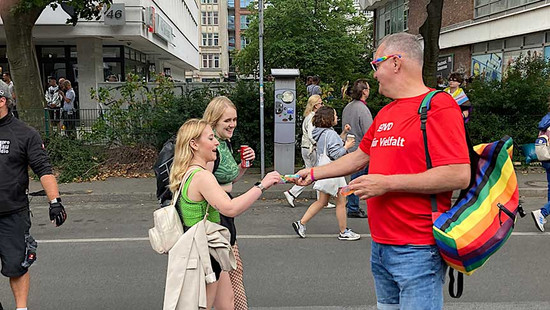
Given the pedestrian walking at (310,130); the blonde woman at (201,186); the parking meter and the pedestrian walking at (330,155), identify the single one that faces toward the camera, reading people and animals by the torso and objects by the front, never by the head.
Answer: the parking meter

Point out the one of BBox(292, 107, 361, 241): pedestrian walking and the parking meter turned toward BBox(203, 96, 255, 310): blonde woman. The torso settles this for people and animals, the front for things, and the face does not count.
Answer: the parking meter

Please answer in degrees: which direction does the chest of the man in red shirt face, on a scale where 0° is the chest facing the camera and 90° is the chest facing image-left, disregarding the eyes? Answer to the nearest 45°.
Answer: approximately 45°

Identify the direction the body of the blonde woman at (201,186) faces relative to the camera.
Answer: to the viewer's right

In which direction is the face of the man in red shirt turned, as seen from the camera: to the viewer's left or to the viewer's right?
to the viewer's left

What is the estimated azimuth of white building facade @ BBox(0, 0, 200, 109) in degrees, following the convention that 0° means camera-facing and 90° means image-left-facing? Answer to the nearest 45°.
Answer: approximately 315°
